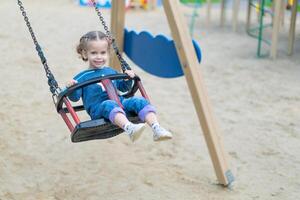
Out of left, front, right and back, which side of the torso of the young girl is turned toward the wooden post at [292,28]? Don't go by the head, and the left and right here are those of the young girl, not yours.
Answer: left

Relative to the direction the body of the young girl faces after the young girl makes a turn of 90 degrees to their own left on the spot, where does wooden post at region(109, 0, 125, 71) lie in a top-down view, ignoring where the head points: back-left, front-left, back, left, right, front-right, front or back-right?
front-left

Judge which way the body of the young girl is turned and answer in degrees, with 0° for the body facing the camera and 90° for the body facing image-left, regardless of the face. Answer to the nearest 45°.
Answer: approximately 315°

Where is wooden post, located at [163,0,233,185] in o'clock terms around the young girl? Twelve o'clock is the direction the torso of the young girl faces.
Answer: The wooden post is roughly at 10 o'clock from the young girl.

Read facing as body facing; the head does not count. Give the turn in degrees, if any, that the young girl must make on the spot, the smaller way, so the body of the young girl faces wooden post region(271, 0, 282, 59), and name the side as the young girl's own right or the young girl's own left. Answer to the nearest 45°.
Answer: approximately 90° to the young girl's own left

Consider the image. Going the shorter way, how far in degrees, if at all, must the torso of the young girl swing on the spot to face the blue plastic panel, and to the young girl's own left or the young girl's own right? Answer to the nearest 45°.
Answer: approximately 90° to the young girl's own left

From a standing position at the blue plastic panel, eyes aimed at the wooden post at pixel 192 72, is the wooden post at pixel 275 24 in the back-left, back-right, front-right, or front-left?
back-left
